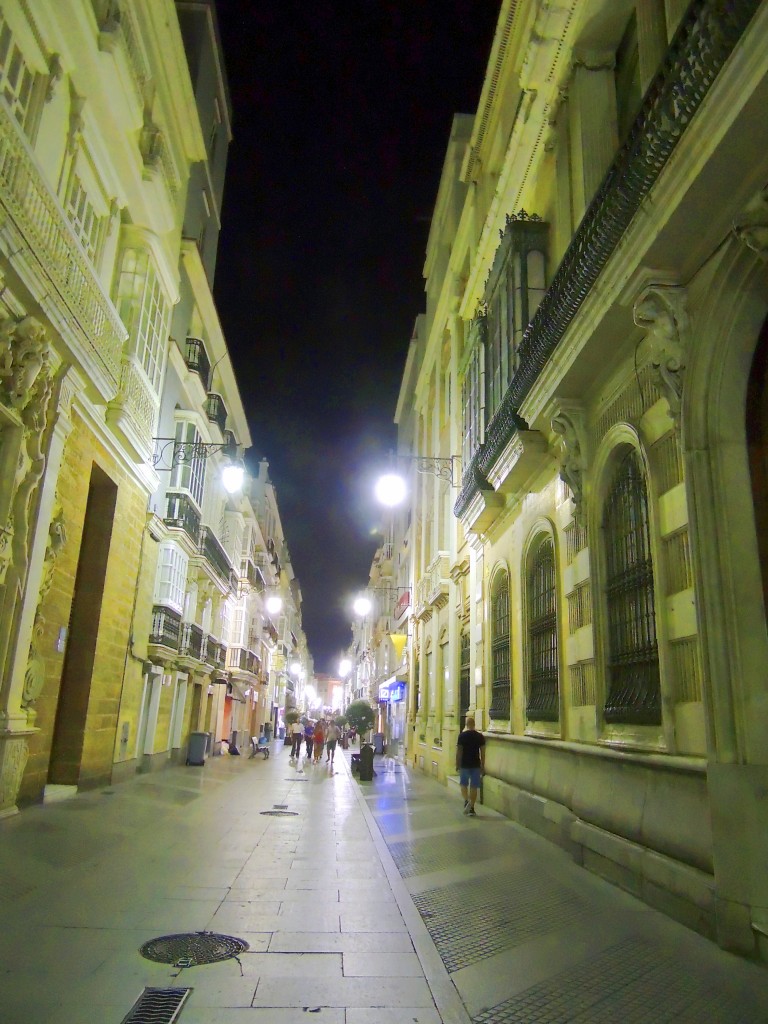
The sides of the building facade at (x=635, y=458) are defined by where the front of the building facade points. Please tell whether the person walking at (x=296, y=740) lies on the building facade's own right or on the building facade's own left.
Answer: on the building facade's own right

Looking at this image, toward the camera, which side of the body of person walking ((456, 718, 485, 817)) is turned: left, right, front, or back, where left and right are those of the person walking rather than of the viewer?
back

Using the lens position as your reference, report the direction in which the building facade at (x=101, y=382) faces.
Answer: facing to the right of the viewer

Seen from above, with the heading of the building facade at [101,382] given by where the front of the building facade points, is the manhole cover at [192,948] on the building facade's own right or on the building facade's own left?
on the building facade's own right

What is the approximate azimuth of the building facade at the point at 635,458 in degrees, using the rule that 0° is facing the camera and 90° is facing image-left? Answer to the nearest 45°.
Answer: approximately 90°

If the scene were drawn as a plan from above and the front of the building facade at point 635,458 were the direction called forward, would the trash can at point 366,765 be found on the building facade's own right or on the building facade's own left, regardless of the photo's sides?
on the building facade's own right

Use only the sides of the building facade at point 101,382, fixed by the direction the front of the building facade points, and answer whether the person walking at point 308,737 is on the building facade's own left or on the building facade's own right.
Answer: on the building facade's own left

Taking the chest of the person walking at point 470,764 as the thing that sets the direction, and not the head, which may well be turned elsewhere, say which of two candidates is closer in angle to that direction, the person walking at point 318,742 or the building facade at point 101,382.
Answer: the person walking

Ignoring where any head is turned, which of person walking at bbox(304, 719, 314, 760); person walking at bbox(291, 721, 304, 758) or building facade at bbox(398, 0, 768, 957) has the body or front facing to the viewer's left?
the building facade
